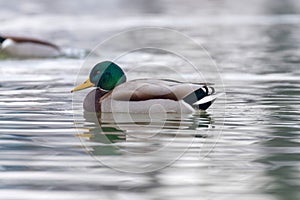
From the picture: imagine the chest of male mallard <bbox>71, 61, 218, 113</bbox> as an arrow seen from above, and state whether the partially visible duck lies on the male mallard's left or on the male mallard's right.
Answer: on the male mallard's right

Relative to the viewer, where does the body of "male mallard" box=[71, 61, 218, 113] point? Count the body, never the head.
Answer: to the viewer's left
